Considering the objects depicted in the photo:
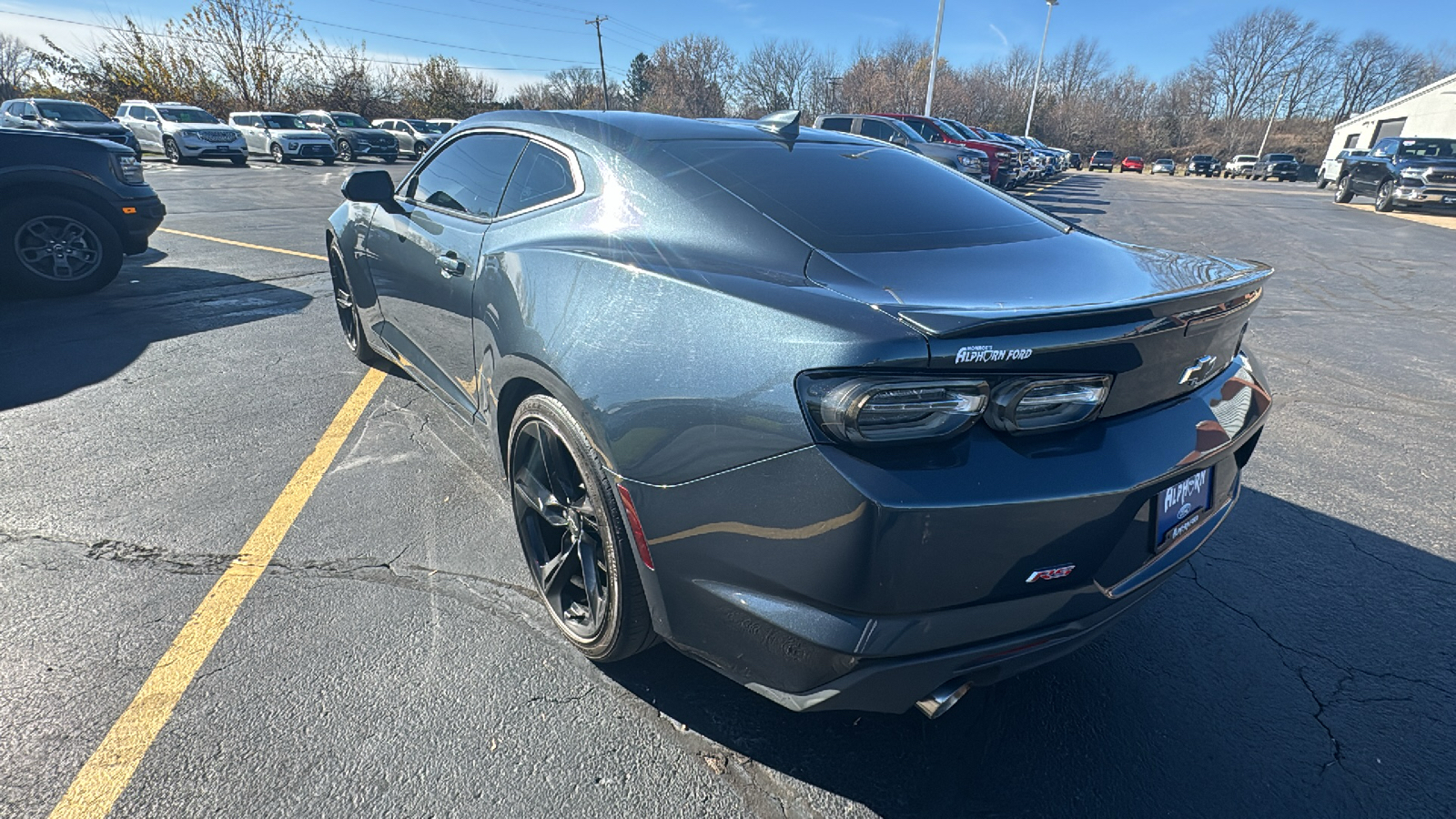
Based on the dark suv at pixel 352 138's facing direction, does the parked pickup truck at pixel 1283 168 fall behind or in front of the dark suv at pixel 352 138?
in front

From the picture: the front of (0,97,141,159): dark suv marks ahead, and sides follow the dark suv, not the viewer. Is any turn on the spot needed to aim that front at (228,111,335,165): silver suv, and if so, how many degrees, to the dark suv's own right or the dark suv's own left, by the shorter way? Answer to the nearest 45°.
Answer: approximately 45° to the dark suv's own left

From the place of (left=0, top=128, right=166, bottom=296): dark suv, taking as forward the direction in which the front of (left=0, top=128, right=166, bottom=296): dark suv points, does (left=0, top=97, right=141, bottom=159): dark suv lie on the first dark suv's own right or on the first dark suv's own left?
on the first dark suv's own left

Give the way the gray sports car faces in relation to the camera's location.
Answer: facing away from the viewer and to the left of the viewer

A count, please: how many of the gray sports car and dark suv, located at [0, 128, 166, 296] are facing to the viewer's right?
1

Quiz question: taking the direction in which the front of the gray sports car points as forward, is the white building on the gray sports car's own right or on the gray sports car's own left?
on the gray sports car's own right

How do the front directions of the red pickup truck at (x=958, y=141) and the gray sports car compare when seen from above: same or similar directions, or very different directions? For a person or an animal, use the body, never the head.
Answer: very different directions

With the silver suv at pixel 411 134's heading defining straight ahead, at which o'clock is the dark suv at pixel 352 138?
The dark suv is roughly at 3 o'clock from the silver suv.

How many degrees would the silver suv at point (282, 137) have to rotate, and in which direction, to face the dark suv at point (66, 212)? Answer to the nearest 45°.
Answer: approximately 45° to its right

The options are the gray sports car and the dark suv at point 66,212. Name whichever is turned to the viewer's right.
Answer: the dark suv

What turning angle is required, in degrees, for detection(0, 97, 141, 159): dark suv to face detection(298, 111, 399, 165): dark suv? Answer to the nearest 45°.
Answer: approximately 90° to its left

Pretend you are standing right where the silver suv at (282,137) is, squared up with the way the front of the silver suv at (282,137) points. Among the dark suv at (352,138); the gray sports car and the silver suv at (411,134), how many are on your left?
2

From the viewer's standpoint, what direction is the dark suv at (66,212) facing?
to the viewer's right
